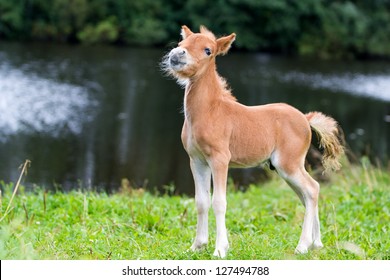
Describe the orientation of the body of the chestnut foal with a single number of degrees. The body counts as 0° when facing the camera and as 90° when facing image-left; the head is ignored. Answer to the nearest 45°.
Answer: approximately 45°
